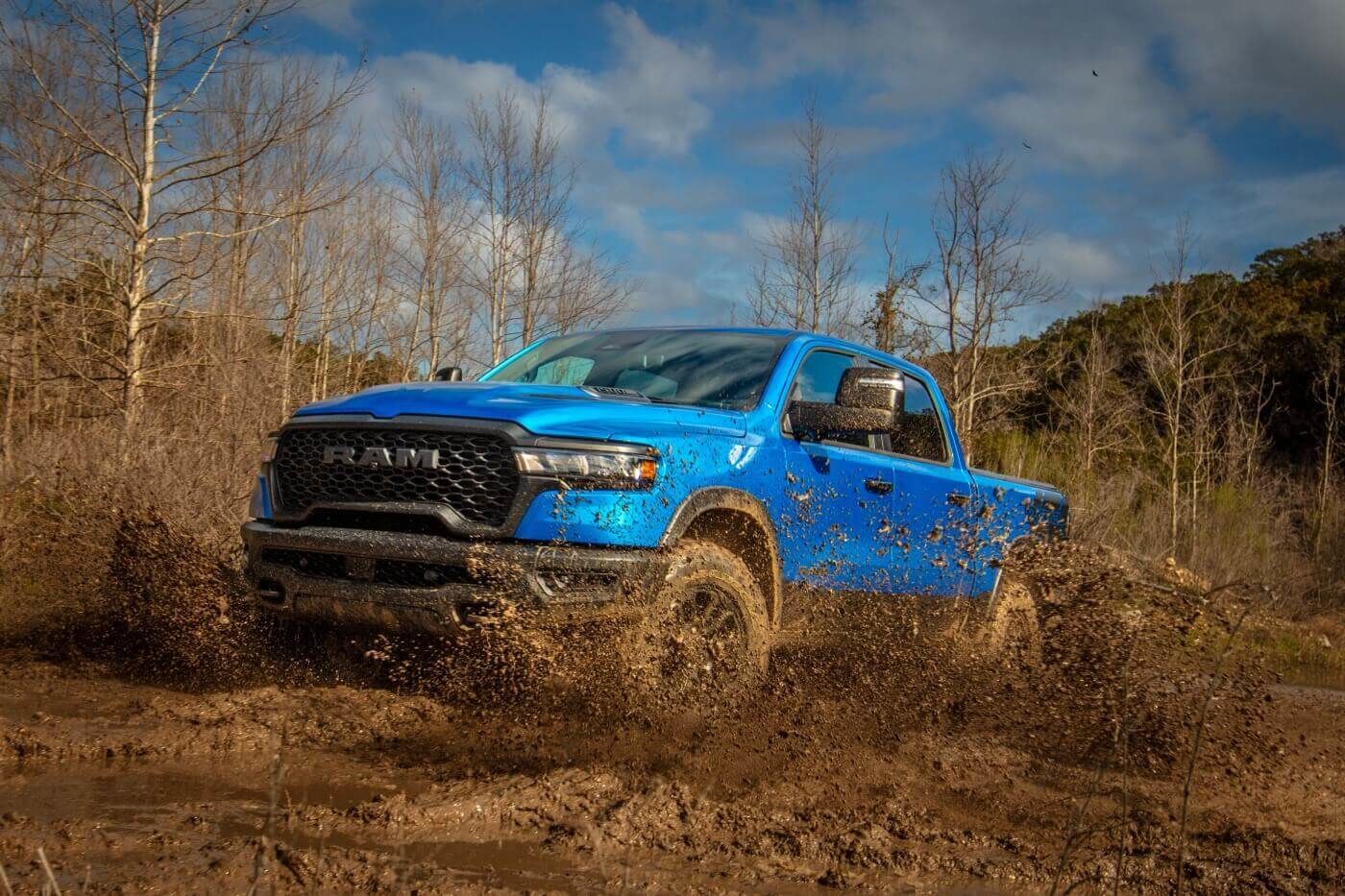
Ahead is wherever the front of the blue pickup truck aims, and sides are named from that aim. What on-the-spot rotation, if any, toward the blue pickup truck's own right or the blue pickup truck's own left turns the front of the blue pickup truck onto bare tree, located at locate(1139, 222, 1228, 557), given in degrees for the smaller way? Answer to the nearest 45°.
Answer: approximately 180°

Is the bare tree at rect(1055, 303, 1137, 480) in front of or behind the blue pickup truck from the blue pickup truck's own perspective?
behind

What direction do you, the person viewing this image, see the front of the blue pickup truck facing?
facing the viewer and to the left of the viewer
